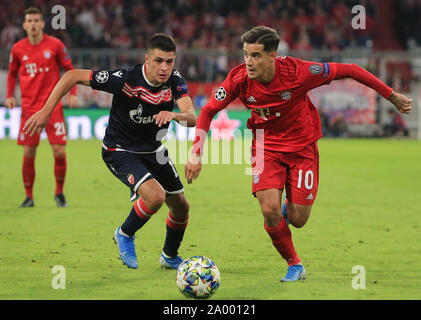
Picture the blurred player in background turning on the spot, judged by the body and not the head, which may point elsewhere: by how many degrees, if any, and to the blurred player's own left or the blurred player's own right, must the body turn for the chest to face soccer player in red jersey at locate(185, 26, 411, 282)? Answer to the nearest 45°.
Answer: approximately 45° to the blurred player's own left

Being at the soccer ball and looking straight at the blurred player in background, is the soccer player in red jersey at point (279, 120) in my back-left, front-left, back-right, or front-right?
front-right

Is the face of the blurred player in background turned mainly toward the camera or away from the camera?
toward the camera

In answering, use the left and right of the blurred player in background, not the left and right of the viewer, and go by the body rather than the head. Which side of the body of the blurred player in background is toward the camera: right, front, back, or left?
front

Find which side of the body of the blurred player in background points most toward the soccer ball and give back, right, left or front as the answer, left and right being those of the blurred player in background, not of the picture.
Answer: front
